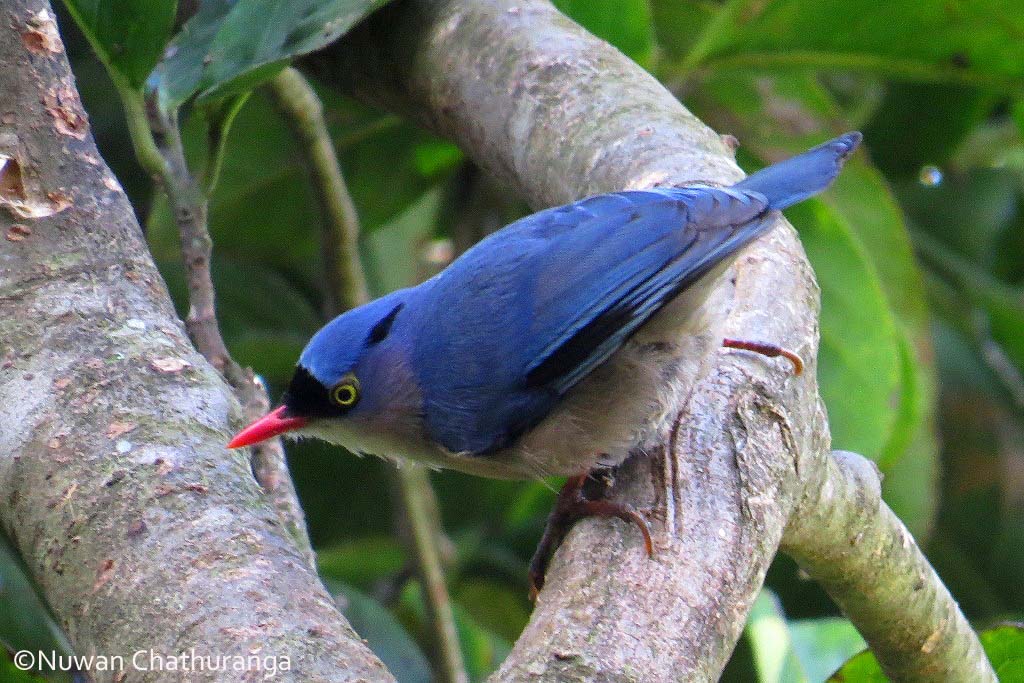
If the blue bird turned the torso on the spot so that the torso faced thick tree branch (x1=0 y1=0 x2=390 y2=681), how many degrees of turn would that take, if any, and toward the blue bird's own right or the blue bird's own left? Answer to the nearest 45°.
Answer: approximately 45° to the blue bird's own left

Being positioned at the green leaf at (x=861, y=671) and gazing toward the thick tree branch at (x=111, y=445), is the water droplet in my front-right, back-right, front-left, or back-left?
back-right

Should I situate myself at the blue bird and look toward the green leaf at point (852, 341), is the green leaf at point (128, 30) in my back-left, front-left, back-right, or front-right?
back-left

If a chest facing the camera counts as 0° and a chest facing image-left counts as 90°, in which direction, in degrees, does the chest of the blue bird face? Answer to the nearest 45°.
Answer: approximately 90°

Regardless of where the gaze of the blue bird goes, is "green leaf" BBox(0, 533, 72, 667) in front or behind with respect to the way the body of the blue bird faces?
in front

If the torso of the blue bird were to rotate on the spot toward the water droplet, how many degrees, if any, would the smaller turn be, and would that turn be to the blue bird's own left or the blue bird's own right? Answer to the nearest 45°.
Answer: approximately 135° to the blue bird's own right

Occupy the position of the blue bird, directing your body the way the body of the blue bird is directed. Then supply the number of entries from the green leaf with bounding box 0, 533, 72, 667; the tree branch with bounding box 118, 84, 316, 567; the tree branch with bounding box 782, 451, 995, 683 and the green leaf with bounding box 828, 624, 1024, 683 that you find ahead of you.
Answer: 2

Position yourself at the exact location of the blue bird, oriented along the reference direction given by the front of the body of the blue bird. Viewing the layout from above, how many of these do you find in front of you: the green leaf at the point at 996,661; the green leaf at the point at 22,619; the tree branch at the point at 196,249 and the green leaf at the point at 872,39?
2

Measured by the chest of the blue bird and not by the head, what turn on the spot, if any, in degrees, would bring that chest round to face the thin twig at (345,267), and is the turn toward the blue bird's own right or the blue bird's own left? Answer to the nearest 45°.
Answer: approximately 45° to the blue bird's own right

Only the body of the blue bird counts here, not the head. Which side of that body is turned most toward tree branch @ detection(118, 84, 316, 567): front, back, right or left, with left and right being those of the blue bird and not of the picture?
front

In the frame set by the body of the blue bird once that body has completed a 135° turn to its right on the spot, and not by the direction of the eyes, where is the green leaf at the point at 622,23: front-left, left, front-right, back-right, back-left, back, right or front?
front-left

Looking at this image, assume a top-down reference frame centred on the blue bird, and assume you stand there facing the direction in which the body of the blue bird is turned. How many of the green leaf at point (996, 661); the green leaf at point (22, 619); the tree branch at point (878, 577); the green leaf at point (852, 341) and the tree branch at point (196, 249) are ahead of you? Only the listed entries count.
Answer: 2

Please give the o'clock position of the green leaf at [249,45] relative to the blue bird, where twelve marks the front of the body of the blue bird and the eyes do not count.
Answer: The green leaf is roughly at 1 o'clock from the blue bird.

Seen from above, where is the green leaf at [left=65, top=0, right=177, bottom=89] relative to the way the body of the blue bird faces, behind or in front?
in front
